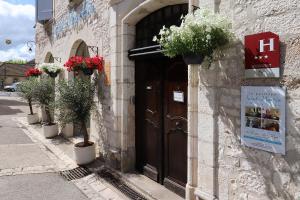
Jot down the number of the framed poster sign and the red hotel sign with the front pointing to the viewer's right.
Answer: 0

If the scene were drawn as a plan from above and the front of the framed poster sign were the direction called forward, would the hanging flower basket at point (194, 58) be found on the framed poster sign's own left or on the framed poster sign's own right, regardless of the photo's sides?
on the framed poster sign's own right

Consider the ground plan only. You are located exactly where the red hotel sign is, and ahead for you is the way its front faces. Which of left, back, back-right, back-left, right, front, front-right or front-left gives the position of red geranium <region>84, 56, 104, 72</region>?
right

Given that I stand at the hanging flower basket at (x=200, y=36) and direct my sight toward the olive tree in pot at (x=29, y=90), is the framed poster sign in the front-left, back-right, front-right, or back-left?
back-right

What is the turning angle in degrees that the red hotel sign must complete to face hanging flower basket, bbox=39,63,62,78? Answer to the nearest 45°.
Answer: approximately 90° to its right

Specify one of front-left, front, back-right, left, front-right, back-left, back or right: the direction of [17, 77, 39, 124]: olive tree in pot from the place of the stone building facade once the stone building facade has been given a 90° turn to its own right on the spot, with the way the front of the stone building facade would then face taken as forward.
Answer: front

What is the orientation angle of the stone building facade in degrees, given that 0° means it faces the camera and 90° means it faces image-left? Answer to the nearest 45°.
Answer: approximately 45°

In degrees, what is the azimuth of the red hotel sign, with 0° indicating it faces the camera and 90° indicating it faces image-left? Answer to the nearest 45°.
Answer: approximately 45°

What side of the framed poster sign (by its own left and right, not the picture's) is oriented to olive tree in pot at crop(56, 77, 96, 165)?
right

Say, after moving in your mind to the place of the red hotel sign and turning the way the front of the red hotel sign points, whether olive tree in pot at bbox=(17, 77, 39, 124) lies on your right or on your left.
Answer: on your right

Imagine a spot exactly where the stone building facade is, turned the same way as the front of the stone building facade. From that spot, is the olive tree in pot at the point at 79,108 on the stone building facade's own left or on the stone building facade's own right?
on the stone building facade's own right

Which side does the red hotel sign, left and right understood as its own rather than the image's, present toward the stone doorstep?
right

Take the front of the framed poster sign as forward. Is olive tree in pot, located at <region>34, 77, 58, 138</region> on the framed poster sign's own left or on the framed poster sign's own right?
on the framed poster sign's own right
